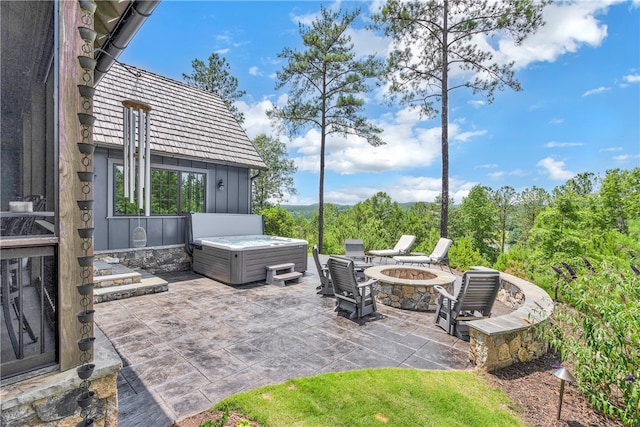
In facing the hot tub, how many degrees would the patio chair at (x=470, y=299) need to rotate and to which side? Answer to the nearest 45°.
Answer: approximately 45° to its left

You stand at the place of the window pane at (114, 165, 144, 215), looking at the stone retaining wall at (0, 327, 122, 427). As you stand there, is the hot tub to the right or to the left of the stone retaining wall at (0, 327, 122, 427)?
left

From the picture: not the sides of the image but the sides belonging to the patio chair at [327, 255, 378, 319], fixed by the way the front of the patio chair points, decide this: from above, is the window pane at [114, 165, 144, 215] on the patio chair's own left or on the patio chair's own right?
on the patio chair's own left

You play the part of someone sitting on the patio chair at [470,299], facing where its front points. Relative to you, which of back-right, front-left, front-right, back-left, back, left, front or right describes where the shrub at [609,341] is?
back

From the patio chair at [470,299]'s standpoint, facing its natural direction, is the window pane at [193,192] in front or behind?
in front

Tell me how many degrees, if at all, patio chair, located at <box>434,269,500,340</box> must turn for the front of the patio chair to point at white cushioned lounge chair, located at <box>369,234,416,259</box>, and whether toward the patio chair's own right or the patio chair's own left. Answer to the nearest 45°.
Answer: approximately 45° to the patio chair's own right

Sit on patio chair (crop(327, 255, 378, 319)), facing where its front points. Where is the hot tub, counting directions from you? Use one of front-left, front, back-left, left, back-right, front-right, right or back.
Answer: left

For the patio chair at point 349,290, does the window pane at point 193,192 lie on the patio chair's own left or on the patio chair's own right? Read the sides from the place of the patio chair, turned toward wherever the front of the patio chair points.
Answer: on the patio chair's own left

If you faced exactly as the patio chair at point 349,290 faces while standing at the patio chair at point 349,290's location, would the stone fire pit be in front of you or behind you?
in front

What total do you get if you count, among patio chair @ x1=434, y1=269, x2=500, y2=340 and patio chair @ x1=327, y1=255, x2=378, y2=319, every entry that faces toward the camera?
0

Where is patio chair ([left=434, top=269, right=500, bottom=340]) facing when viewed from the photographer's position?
facing away from the viewer and to the left of the viewer

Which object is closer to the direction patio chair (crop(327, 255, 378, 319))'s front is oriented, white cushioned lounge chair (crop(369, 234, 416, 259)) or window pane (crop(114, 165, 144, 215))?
the white cushioned lounge chair

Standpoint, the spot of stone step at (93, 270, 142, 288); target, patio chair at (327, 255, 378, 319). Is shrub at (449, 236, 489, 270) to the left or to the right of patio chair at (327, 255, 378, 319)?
left

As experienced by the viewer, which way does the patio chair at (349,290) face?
facing away from the viewer and to the right of the viewer

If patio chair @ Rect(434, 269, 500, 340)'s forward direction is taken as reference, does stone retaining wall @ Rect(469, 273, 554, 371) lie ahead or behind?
behind

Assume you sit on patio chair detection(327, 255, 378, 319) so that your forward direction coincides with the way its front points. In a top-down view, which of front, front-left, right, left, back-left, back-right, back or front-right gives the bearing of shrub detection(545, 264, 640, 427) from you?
right
